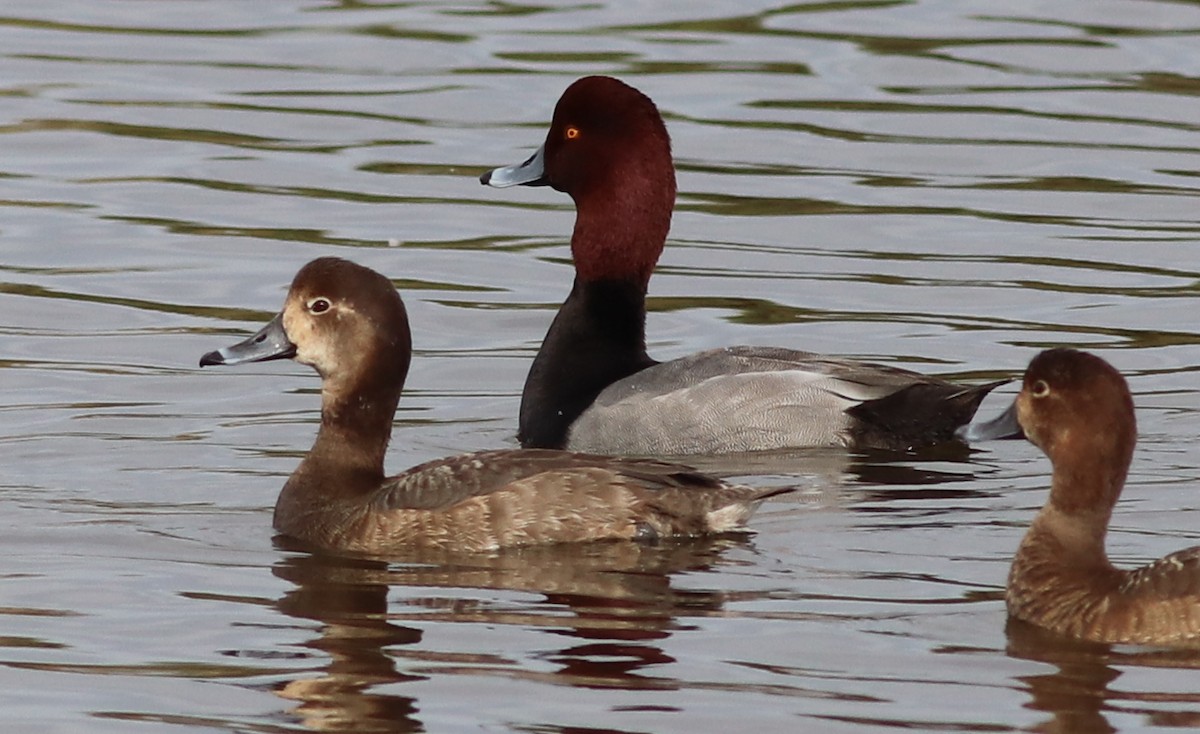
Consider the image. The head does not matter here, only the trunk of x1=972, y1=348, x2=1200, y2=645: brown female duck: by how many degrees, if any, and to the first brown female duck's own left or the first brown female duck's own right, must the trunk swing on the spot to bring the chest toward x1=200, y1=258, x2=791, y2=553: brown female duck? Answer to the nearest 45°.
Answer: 0° — it already faces it

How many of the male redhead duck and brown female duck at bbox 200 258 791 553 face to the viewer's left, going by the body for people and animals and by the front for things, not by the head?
2

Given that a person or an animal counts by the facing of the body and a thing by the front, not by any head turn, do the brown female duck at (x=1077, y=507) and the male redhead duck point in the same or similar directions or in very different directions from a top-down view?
same or similar directions

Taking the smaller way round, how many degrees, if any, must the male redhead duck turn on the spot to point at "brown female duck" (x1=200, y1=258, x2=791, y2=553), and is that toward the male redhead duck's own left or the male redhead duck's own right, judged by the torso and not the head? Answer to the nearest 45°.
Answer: approximately 90° to the male redhead duck's own left

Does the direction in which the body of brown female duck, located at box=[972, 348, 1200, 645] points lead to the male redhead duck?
no

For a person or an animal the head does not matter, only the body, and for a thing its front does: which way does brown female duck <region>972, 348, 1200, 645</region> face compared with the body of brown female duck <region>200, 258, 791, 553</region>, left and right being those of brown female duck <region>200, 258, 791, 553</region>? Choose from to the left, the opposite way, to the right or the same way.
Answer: the same way

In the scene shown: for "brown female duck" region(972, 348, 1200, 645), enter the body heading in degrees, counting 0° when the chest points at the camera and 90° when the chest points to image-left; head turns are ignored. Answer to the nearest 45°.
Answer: approximately 90°

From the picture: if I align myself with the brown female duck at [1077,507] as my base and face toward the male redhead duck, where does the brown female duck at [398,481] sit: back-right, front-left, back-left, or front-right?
front-left

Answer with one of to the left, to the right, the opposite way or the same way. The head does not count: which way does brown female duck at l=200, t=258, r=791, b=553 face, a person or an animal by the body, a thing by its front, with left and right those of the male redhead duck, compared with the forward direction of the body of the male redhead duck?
the same way

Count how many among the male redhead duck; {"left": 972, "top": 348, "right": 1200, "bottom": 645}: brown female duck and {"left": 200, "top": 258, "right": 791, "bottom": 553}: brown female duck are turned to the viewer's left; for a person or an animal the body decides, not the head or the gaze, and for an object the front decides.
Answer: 3

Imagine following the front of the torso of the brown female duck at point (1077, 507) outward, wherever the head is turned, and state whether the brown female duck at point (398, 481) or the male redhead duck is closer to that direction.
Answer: the brown female duck

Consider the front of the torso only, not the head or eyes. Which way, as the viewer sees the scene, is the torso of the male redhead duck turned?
to the viewer's left

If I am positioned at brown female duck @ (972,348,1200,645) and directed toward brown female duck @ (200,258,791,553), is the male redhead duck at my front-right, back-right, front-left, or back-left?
front-right

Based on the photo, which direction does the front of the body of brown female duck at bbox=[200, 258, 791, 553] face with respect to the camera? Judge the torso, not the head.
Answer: to the viewer's left
